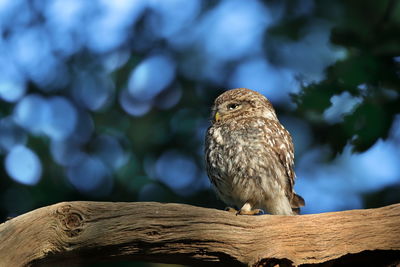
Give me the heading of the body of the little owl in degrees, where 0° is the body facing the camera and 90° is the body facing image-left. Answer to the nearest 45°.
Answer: approximately 45°
